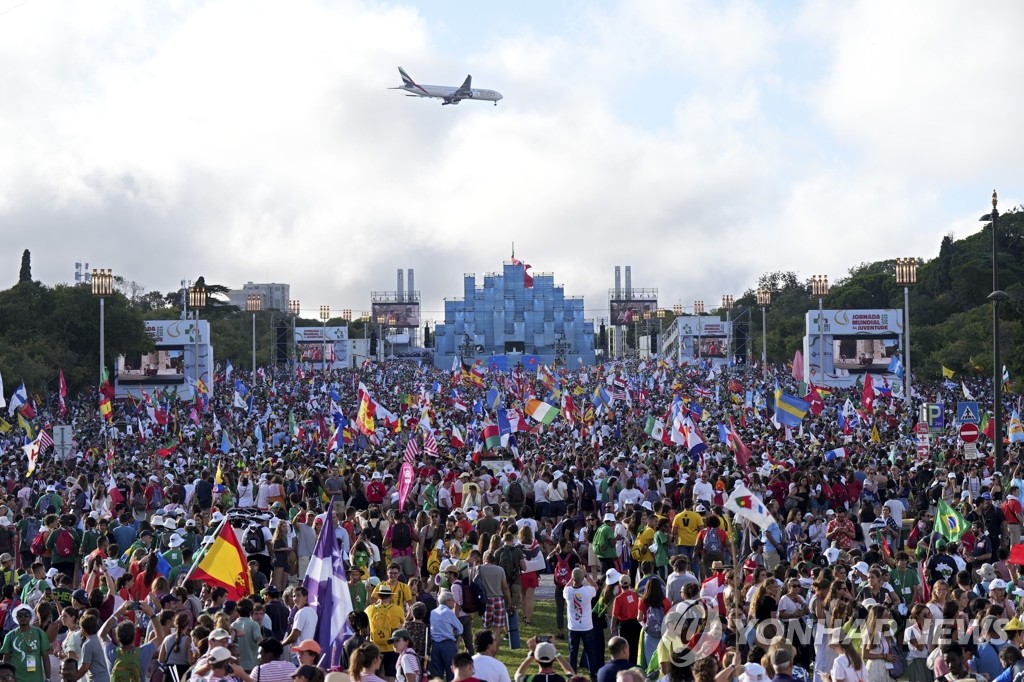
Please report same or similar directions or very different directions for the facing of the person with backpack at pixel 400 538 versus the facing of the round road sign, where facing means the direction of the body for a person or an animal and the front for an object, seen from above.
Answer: very different directions

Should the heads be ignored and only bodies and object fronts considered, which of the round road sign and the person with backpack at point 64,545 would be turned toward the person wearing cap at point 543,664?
the round road sign

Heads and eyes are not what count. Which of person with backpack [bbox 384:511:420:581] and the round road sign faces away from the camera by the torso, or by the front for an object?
the person with backpack

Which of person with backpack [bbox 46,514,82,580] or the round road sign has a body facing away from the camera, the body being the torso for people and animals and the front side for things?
the person with backpack

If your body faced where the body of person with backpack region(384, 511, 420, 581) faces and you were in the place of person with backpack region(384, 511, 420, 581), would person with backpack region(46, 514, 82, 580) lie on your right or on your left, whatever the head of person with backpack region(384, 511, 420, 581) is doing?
on your left

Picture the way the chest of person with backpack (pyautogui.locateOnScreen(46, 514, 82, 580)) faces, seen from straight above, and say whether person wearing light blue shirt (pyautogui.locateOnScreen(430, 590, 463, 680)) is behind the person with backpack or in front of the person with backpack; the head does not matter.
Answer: behind

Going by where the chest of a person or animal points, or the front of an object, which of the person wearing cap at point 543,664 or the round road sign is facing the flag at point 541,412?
the person wearing cap

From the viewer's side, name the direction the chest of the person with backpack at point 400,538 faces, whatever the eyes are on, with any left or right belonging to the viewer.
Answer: facing away from the viewer

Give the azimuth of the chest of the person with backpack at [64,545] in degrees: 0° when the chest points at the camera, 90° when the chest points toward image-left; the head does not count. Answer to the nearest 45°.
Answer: approximately 180°

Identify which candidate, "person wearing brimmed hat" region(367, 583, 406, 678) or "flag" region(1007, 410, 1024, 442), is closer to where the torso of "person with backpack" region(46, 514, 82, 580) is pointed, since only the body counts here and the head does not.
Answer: the flag
